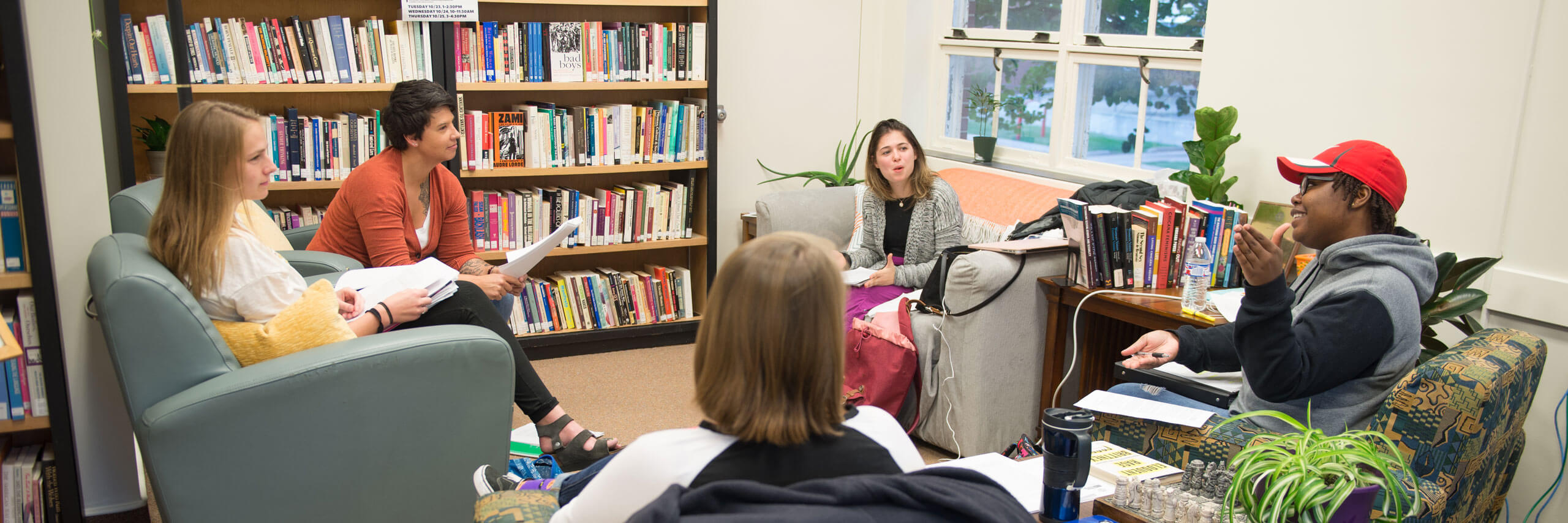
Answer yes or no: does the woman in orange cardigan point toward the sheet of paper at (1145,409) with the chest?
yes

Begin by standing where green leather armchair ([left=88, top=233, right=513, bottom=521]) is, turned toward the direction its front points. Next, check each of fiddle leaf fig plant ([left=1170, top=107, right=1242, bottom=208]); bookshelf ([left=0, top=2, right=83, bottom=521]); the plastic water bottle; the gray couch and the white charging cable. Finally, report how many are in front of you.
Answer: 4

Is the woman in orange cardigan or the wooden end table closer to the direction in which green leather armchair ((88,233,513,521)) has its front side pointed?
the wooden end table

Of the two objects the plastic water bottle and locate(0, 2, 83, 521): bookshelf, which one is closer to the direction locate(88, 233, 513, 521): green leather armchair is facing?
the plastic water bottle

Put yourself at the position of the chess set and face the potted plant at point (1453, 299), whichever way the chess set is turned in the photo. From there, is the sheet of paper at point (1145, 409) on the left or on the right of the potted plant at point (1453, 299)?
left

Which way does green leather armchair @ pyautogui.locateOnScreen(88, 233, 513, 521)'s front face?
to the viewer's right

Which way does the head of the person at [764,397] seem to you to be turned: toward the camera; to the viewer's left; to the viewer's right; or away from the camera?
away from the camera

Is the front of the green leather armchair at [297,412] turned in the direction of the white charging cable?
yes

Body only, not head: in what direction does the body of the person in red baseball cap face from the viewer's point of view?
to the viewer's left

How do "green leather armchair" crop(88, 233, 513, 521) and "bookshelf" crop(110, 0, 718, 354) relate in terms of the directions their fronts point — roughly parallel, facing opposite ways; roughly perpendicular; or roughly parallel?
roughly perpendicular

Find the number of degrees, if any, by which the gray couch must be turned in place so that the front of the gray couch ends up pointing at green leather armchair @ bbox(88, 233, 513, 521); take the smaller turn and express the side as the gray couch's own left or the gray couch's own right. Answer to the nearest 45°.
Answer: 0° — it already faces it
